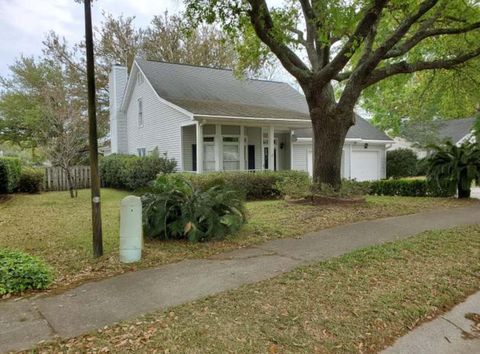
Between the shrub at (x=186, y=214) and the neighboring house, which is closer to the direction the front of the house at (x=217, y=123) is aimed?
the shrub

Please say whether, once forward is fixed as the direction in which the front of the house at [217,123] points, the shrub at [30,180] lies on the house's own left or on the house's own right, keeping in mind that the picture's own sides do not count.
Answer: on the house's own right

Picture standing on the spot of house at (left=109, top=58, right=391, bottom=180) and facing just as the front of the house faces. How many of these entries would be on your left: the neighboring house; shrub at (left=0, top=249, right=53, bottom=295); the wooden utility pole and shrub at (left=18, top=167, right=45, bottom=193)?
1

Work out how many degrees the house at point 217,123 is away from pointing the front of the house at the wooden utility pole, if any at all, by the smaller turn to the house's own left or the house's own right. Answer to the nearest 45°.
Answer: approximately 45° to the house's own right

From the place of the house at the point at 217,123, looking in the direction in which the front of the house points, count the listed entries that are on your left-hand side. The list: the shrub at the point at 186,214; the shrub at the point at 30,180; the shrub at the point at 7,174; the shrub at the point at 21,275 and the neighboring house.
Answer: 1

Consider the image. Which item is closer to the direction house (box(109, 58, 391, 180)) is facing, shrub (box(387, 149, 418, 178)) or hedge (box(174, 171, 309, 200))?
the hedge

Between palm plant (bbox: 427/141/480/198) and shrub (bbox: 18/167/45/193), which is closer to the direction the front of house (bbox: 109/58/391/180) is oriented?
the palm plant

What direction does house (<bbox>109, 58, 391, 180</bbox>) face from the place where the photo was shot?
facing the viewer and to the right of the viewer

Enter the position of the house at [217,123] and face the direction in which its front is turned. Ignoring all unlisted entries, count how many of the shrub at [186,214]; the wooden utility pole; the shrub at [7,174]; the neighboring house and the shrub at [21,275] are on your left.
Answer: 1

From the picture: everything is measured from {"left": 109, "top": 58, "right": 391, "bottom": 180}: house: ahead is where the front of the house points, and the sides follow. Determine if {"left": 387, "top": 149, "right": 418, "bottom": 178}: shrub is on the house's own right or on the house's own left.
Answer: on the house's own left

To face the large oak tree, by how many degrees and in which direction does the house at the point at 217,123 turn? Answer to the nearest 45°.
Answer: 0° — it already faces it

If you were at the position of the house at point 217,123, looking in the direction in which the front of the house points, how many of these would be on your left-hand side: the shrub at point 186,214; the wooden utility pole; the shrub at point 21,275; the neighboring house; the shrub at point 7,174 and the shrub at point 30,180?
1

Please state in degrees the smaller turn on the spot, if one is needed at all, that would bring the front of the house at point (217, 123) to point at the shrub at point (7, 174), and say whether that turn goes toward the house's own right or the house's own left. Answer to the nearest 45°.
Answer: approximately 90° to the house's own right

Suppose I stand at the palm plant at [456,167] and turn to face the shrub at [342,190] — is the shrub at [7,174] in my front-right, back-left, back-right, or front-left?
front-right

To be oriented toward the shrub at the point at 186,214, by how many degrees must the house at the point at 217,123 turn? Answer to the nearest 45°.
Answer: approximately 45° to its right
